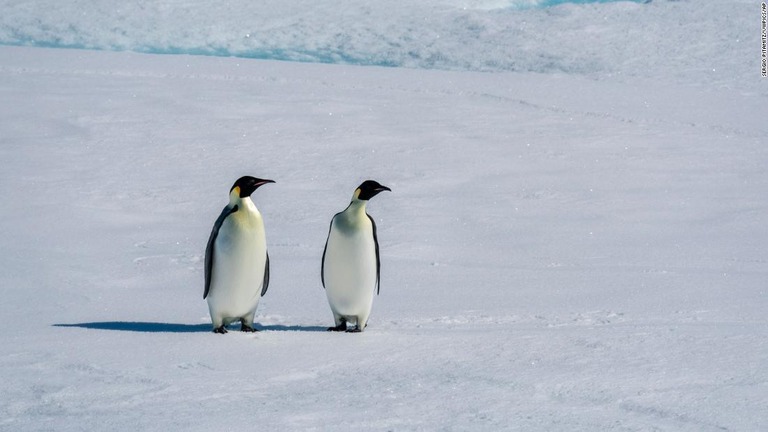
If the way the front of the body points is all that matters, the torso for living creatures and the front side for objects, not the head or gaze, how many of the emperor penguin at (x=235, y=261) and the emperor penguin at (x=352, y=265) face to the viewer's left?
0

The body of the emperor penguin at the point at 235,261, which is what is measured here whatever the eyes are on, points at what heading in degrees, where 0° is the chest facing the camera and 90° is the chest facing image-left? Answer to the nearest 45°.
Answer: approximately 315°

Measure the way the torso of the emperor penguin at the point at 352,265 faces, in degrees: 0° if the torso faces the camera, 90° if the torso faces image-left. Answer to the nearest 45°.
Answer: approximately 0°
